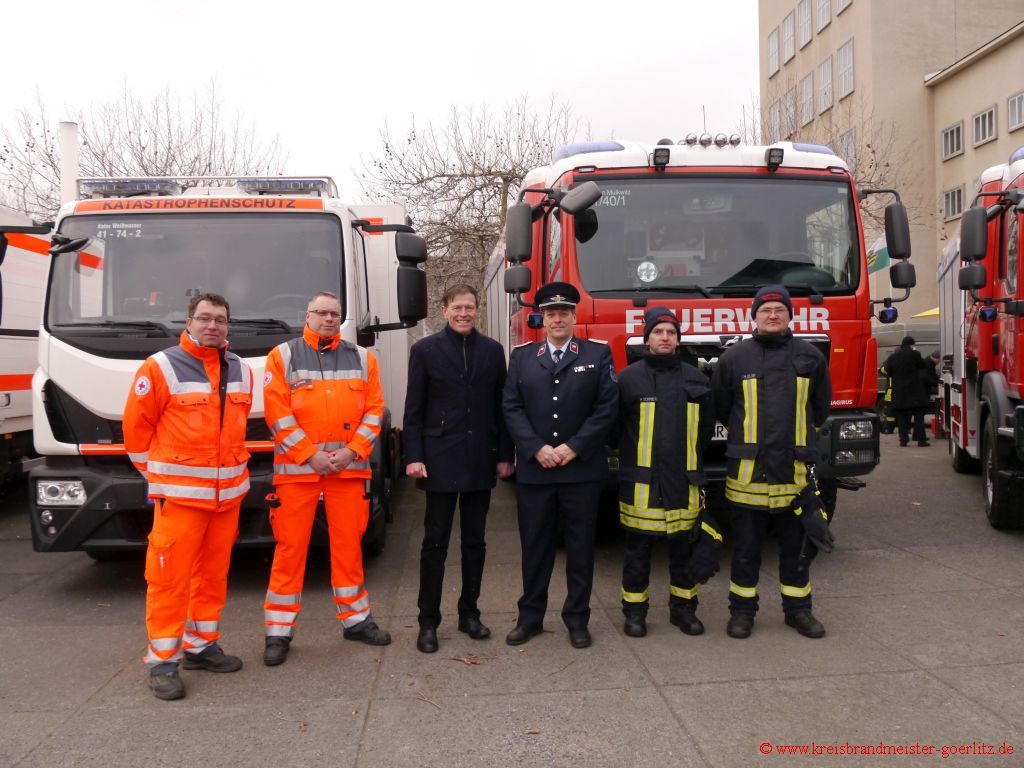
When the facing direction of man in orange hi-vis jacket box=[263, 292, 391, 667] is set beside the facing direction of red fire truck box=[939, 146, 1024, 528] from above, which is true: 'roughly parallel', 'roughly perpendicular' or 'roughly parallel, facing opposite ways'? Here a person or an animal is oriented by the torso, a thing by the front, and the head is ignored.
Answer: roughly parallel

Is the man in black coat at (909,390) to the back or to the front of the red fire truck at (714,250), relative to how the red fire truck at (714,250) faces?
to the back

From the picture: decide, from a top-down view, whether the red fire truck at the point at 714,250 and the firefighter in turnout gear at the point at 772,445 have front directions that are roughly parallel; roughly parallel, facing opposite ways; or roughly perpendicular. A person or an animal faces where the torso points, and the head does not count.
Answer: roughly parallel

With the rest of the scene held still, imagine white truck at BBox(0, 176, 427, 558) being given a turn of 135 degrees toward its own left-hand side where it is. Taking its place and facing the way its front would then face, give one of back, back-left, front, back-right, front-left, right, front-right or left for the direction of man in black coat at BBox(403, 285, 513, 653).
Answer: right

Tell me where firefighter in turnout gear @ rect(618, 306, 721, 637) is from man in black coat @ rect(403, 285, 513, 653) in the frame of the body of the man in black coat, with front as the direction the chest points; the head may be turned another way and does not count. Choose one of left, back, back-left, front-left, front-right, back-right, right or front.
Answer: left

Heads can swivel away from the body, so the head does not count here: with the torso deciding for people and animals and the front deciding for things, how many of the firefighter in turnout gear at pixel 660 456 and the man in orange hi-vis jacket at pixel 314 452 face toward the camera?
2

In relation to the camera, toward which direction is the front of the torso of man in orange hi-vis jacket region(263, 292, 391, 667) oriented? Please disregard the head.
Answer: toward the camera

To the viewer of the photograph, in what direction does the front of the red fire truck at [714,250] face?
facing the viewer

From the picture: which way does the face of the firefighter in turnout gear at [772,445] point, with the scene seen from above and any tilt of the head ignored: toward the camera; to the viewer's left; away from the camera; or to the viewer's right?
toward the camera

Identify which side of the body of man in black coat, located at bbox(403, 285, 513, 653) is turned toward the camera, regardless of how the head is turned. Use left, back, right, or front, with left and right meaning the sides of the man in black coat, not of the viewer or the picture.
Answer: front

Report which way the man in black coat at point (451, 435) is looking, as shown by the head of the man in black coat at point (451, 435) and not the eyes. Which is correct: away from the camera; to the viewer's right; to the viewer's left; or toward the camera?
toward the camera
